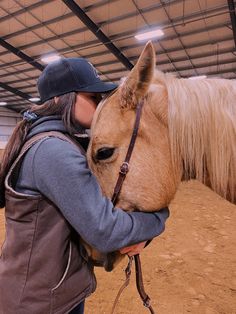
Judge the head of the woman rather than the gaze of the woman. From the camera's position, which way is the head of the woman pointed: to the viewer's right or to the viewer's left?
to the viewer's right

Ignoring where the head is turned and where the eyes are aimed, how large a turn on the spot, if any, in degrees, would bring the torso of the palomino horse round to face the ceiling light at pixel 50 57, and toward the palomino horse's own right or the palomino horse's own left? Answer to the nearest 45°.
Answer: approximately 45° to the palomino horse's own right

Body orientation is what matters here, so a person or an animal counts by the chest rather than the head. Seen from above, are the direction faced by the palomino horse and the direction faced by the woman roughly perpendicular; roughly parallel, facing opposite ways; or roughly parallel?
roughly parallel, facing opposite ways

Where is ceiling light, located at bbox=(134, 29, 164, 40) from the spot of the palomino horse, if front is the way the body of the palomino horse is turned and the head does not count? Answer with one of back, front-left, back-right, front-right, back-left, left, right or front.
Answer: right

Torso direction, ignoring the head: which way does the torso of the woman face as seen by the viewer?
to the viewer's right

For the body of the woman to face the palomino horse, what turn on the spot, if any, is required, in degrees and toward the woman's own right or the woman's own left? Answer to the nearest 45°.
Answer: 0° — they already face it

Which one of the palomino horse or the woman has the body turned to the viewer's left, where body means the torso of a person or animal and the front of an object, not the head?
the palomino horse

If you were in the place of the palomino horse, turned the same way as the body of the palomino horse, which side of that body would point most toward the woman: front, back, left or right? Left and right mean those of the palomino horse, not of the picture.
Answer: front

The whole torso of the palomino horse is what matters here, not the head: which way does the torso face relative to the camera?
to the viewer's left

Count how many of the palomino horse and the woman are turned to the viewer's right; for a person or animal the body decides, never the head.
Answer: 1
